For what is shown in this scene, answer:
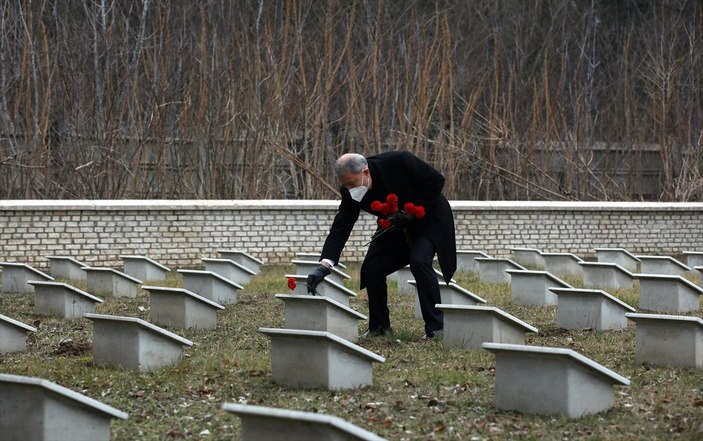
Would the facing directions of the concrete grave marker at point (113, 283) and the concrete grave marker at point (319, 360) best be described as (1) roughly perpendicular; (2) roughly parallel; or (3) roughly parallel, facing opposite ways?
roughly parallel

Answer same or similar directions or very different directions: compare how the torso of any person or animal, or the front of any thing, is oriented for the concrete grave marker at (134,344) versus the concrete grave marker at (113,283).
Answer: same or similar directions

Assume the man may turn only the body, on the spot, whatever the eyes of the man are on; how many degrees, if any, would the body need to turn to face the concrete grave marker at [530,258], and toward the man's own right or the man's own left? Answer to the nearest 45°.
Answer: approximately 135° to the man's own right

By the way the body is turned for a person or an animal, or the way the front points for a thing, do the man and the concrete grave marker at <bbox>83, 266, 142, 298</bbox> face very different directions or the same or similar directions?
very different directions

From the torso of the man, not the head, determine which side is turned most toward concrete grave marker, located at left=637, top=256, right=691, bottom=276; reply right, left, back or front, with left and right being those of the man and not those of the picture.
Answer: back

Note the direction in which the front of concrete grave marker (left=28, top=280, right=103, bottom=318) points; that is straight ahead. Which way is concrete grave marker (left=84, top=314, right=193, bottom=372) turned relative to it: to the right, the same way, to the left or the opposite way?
the same way

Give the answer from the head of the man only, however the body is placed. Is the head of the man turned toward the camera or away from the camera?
toward the camera
